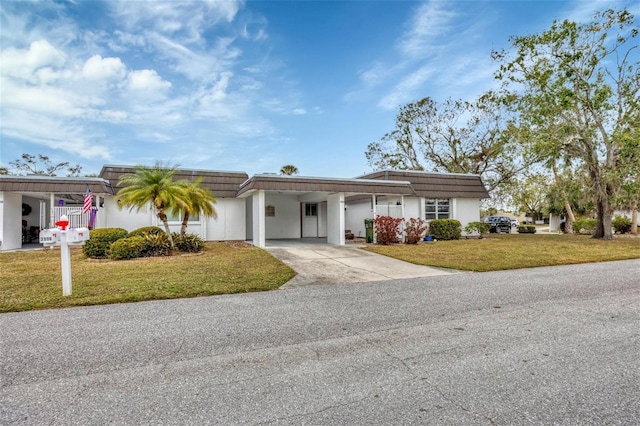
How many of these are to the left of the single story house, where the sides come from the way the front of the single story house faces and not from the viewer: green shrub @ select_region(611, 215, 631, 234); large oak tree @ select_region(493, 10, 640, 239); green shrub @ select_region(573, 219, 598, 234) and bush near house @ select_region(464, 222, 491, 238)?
4

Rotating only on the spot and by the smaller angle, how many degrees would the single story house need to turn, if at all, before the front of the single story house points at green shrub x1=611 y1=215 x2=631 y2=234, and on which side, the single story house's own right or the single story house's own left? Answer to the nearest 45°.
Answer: approximately 90° to the single story house's own left

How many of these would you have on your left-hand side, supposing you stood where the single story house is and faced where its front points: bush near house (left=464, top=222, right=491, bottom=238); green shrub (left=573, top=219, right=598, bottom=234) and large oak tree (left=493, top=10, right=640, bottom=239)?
3

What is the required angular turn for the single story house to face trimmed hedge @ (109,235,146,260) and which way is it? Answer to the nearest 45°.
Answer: approximately 45° to its right

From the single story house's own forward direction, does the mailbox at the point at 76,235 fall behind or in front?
in front

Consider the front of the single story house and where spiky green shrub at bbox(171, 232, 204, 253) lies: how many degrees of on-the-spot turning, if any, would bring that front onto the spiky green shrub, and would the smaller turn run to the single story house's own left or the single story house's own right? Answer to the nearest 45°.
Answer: approximately 45° to the single story house's own right

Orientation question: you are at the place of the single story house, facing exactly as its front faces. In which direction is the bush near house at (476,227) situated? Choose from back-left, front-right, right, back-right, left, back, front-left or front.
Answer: left

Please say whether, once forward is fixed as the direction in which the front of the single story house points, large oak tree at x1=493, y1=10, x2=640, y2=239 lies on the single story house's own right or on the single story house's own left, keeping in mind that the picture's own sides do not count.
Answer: on the single story house's own left

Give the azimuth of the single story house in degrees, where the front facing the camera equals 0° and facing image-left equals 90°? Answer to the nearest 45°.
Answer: approximately 0°

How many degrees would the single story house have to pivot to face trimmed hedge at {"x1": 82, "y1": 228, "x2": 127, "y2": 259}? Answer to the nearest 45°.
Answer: approximately 45° to its right

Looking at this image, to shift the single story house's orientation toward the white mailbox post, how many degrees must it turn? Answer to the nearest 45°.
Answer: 0° — it already faces it
